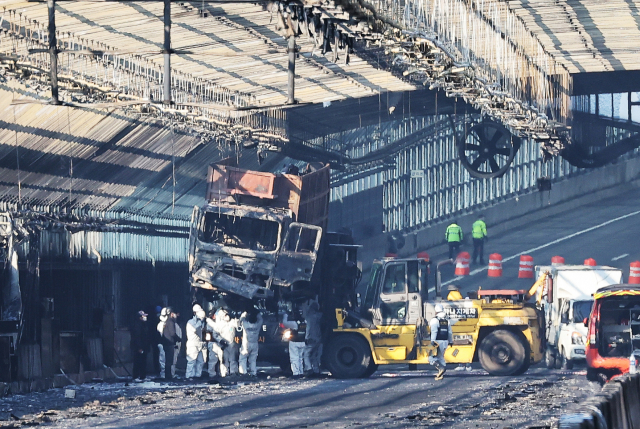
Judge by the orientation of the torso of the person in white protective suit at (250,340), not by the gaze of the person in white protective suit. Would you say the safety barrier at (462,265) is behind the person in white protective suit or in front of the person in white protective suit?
in front

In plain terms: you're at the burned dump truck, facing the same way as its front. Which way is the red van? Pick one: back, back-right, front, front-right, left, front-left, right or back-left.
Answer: left

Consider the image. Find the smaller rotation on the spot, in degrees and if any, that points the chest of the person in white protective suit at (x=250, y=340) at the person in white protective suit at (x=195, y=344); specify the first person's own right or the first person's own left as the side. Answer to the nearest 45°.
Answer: approximately 90° to the first person's own left

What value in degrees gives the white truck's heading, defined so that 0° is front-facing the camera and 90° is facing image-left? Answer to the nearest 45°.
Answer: approximately 0°

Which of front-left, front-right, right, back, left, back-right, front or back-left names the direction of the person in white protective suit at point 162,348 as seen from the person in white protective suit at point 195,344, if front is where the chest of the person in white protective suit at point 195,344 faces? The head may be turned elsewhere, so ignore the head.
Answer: back-left

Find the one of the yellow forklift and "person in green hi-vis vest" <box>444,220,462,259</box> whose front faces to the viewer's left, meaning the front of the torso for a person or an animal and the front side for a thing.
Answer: the yellow forklift

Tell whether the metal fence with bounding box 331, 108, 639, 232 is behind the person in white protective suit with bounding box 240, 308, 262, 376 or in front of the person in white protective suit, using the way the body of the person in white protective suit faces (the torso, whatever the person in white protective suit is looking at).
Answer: in front

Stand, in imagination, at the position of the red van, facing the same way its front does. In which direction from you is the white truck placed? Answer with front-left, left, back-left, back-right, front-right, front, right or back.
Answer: front

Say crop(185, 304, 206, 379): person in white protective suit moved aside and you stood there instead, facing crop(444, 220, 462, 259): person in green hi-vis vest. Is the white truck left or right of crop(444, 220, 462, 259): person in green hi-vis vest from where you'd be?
right

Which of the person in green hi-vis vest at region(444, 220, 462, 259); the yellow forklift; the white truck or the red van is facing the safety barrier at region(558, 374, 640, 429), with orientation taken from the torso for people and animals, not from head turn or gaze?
the white truck
